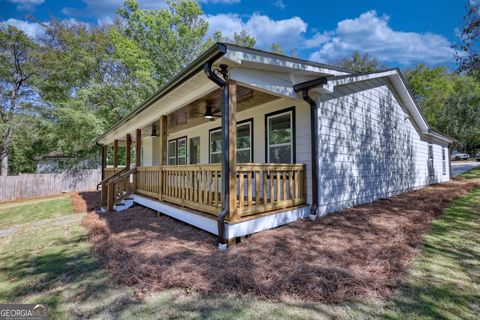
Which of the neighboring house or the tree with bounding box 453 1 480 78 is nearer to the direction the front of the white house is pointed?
the neighboring house

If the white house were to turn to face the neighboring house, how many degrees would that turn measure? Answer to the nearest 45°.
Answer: approximately 90° to its right

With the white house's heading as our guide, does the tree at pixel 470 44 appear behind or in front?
behind

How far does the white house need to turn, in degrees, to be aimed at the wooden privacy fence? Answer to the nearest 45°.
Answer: approximately 90° to its right

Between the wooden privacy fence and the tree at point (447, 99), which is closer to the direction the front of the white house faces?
the wooden privacy fence

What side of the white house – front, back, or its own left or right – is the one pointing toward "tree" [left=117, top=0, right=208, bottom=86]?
right

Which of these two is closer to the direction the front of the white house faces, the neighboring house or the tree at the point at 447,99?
the neighboring house

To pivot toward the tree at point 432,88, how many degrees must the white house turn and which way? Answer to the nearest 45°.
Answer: approximately 180°

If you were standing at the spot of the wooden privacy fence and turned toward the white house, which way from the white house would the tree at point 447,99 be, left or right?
left

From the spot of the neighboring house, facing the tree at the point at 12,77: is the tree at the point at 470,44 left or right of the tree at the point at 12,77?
left

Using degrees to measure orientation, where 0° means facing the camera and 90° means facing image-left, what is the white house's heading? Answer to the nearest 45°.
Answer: approximately 45°

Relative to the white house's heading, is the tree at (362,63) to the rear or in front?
to the rear

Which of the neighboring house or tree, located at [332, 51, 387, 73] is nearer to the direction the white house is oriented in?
the neighboring house
